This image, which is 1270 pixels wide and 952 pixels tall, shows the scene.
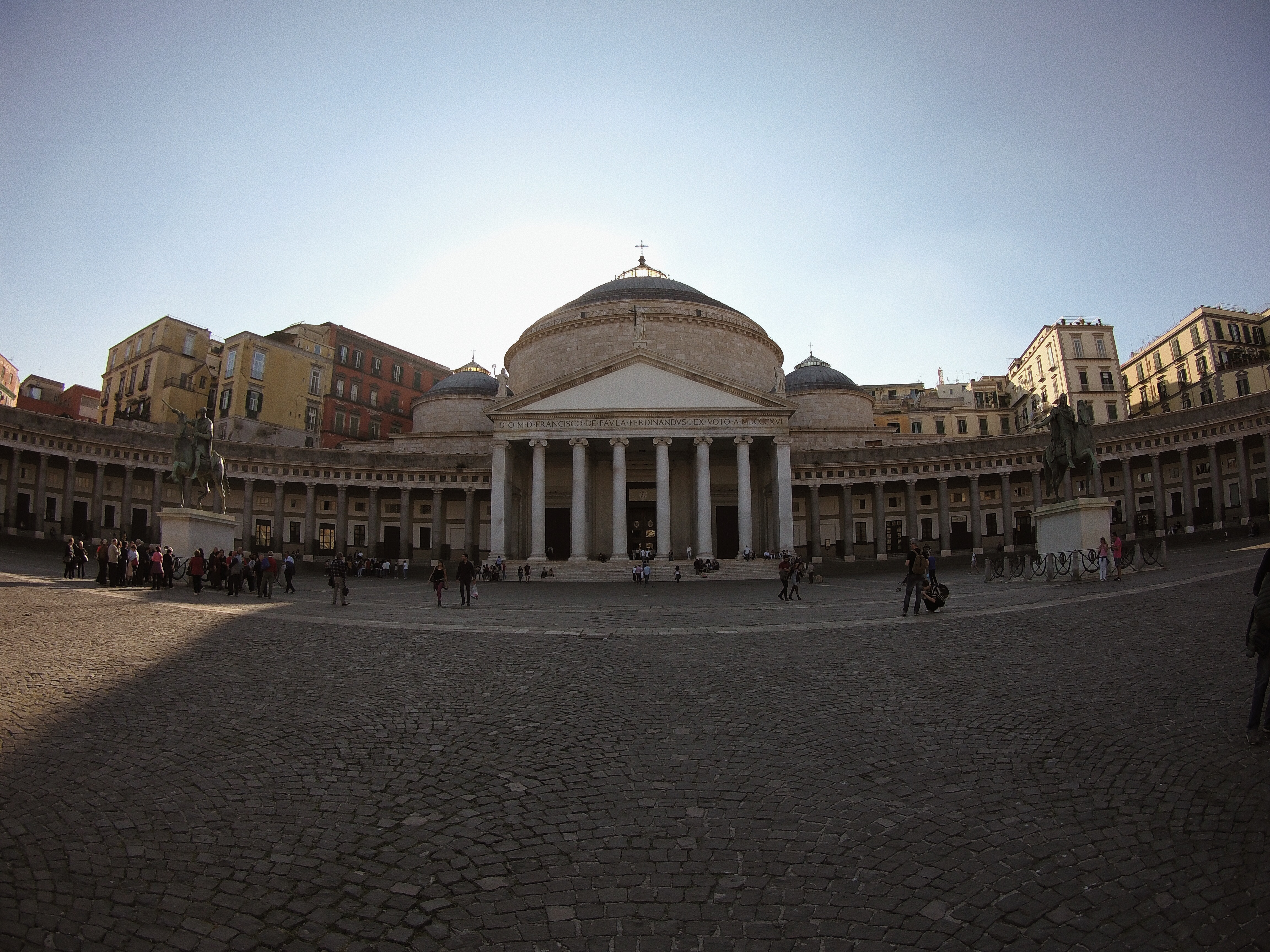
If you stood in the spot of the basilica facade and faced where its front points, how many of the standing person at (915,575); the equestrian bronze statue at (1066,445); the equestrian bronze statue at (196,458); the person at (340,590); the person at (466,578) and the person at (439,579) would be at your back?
0

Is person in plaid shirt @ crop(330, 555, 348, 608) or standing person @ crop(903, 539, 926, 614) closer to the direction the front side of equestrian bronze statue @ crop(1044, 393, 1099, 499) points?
the standing person

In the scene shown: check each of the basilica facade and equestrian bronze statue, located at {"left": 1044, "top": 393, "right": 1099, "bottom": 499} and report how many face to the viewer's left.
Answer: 0

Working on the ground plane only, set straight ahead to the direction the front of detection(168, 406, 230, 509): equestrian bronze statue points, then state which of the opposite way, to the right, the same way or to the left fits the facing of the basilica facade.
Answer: the same way

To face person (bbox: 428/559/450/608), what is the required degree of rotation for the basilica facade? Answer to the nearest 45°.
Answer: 0° — it already faces them

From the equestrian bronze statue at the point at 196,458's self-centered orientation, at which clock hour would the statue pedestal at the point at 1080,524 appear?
The statue pedestal is roughly at 9 o'clock from the equestrian bronze statue.

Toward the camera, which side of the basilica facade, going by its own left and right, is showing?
front

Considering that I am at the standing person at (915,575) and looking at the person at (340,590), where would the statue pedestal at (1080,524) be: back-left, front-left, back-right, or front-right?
back-right

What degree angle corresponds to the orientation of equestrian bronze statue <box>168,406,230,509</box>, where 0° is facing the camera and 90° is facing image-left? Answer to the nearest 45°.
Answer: approximately 45°

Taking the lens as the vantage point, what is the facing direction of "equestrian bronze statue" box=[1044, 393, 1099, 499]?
facing the viewer and to the right of the viewer

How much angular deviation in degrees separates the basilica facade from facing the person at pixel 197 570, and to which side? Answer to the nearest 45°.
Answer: approximately 45° to its right

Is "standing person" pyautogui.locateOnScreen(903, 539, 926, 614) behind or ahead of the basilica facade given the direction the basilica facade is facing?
ahead

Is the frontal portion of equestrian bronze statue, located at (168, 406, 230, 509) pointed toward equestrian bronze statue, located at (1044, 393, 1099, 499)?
no

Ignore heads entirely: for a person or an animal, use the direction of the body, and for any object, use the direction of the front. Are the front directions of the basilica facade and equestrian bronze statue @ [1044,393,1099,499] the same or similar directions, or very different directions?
same or similar directions

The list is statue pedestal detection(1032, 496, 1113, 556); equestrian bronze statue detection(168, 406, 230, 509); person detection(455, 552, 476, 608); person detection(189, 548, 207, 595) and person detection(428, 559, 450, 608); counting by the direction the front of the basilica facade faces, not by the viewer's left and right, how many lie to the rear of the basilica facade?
0

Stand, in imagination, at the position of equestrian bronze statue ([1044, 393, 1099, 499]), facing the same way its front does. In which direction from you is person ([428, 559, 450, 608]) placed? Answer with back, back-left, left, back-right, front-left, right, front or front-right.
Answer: right

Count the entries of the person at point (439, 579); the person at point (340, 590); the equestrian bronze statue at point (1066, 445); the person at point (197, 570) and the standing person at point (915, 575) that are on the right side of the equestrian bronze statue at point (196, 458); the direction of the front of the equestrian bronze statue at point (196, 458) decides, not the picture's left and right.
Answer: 0

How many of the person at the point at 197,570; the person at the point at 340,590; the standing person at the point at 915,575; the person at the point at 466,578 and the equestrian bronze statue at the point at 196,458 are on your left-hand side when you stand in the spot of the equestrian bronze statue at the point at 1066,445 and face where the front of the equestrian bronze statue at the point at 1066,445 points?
0
